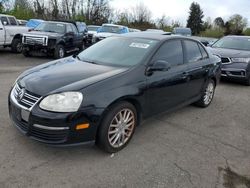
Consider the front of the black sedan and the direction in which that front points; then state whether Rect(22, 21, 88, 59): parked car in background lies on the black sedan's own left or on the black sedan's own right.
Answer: on the black sedan's own right

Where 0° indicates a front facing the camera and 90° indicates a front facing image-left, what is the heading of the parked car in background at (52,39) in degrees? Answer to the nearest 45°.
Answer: approximately 45°

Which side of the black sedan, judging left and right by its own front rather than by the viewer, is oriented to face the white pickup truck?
right

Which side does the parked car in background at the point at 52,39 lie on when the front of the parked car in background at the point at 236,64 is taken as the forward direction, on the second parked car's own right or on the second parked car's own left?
on the second parked car's own right

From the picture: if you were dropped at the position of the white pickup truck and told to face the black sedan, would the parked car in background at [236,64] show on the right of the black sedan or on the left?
left

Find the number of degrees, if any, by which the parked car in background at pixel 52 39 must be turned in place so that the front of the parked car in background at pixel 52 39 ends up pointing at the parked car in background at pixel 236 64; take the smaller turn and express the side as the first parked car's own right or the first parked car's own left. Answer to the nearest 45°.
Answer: approximately 90° to the first parked car's own left

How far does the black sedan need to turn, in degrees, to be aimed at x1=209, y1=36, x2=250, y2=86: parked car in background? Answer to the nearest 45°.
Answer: approximately 180°

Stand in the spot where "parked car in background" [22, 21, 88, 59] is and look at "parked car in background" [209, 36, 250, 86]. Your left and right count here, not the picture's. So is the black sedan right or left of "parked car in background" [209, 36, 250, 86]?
right
